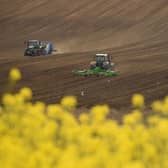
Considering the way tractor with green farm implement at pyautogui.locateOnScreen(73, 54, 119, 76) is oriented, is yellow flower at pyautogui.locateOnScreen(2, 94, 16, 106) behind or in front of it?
behind

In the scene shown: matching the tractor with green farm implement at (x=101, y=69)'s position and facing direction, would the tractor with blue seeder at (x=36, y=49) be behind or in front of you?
in front

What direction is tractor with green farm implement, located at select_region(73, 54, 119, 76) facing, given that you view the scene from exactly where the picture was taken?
facing away from the viewer

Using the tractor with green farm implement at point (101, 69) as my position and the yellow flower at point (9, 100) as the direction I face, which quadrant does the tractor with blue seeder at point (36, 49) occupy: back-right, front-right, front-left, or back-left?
back-right

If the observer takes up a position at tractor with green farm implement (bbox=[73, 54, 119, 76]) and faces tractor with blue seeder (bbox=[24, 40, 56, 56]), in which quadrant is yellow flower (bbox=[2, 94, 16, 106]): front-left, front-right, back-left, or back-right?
back-left
